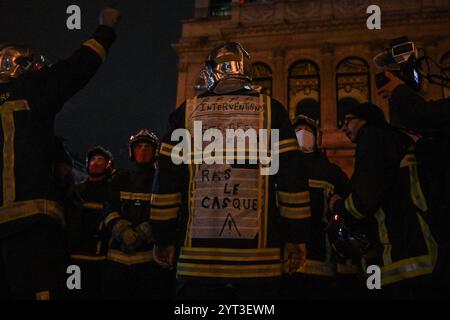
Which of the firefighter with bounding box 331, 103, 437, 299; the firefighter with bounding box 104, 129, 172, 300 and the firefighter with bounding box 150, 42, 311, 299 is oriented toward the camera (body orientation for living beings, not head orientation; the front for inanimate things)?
the firefighter with bounding box 104, 129, 172, 300

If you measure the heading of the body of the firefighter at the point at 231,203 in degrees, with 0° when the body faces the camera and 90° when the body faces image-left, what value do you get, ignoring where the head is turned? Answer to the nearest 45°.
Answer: approximately 180°

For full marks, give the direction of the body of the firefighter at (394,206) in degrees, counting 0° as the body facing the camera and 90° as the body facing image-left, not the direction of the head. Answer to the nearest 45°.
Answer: approximately 90°

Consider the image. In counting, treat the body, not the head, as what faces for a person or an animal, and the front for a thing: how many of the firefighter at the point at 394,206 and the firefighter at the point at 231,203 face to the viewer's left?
1

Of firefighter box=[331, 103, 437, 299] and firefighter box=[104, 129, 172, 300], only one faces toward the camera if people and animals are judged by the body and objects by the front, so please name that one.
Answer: firefighter box=[104, 129, 172, 300]

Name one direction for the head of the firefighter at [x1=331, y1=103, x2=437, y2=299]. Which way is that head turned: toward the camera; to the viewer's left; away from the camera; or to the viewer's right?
to the viewer's left

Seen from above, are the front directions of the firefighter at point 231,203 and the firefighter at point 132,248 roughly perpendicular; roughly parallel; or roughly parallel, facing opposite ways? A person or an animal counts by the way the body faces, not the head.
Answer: roughly parallel, facing opposite ways

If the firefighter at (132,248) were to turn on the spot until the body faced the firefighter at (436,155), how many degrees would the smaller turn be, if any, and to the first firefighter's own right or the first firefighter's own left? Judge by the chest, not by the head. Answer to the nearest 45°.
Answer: approximately 45° to the first firefighter's own left

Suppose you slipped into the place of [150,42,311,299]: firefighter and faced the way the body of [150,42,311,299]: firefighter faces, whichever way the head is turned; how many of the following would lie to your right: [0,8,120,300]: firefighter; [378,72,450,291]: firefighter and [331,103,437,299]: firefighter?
2

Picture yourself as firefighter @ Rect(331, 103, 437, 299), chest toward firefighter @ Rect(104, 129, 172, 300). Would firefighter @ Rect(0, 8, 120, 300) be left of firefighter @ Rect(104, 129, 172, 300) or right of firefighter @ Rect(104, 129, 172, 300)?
left

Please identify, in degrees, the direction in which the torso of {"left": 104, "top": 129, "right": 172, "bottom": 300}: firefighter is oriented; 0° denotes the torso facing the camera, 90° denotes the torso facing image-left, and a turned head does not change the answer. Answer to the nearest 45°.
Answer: approximately 0°

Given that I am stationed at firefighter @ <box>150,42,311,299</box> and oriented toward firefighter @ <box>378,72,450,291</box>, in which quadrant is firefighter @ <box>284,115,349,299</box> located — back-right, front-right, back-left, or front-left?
front-left

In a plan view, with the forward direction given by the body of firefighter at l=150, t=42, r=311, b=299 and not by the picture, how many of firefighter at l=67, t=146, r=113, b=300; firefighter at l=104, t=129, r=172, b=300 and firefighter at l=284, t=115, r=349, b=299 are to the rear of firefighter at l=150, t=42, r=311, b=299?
0
